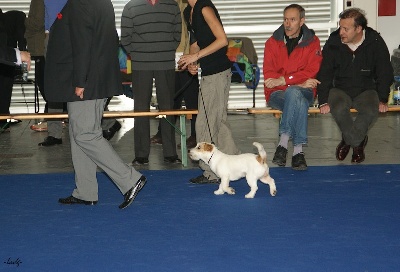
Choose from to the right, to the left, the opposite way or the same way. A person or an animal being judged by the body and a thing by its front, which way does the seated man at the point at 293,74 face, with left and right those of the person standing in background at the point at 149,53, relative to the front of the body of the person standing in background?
the same way

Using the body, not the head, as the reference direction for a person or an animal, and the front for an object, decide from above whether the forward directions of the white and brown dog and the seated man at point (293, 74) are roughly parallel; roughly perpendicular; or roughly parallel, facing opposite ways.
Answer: roughly perpendicular

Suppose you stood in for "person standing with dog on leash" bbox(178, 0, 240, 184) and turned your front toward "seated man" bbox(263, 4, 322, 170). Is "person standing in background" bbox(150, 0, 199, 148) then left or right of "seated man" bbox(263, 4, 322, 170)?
left

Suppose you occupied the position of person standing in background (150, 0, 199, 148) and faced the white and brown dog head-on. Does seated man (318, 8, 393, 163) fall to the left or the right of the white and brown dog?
left

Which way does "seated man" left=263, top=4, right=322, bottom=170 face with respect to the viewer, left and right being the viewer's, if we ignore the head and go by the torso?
facing the viewer

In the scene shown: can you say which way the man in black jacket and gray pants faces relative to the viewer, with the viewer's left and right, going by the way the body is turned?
facing to the left of the viewer

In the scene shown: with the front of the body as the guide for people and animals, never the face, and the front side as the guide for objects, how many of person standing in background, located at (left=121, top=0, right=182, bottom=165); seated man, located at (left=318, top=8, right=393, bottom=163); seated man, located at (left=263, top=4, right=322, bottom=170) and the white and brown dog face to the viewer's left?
1

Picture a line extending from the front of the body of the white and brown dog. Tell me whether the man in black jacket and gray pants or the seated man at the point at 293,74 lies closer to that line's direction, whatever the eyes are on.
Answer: the man in black jacket and gray pants

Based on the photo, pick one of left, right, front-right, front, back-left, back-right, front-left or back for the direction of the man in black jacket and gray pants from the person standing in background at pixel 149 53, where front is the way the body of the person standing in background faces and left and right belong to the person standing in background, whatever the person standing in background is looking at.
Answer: front

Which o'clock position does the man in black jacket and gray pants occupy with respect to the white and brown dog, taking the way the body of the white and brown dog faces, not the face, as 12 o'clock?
The man in black jacket and gray pants is roughly at 11 o'clock from the white and brown dog.

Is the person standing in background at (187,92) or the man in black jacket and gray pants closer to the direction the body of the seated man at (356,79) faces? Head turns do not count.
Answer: the man in black jacket and gray pants

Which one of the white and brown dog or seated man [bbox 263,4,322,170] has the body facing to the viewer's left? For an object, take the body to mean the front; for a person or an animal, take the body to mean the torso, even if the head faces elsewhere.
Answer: the white and brown dog

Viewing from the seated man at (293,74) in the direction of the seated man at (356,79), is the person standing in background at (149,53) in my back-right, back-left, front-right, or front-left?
back-left

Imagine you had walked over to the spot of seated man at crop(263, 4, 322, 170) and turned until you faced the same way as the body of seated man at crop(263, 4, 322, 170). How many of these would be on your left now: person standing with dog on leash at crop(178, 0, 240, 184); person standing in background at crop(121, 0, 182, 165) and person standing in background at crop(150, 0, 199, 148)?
0

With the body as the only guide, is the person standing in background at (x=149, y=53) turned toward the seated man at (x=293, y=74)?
no

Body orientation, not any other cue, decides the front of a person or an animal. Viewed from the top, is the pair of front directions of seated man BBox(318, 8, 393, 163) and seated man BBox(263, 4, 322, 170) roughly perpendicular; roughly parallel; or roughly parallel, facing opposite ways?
roughly parallel

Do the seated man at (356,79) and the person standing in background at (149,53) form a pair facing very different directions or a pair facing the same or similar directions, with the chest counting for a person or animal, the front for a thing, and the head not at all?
same or similar directions
